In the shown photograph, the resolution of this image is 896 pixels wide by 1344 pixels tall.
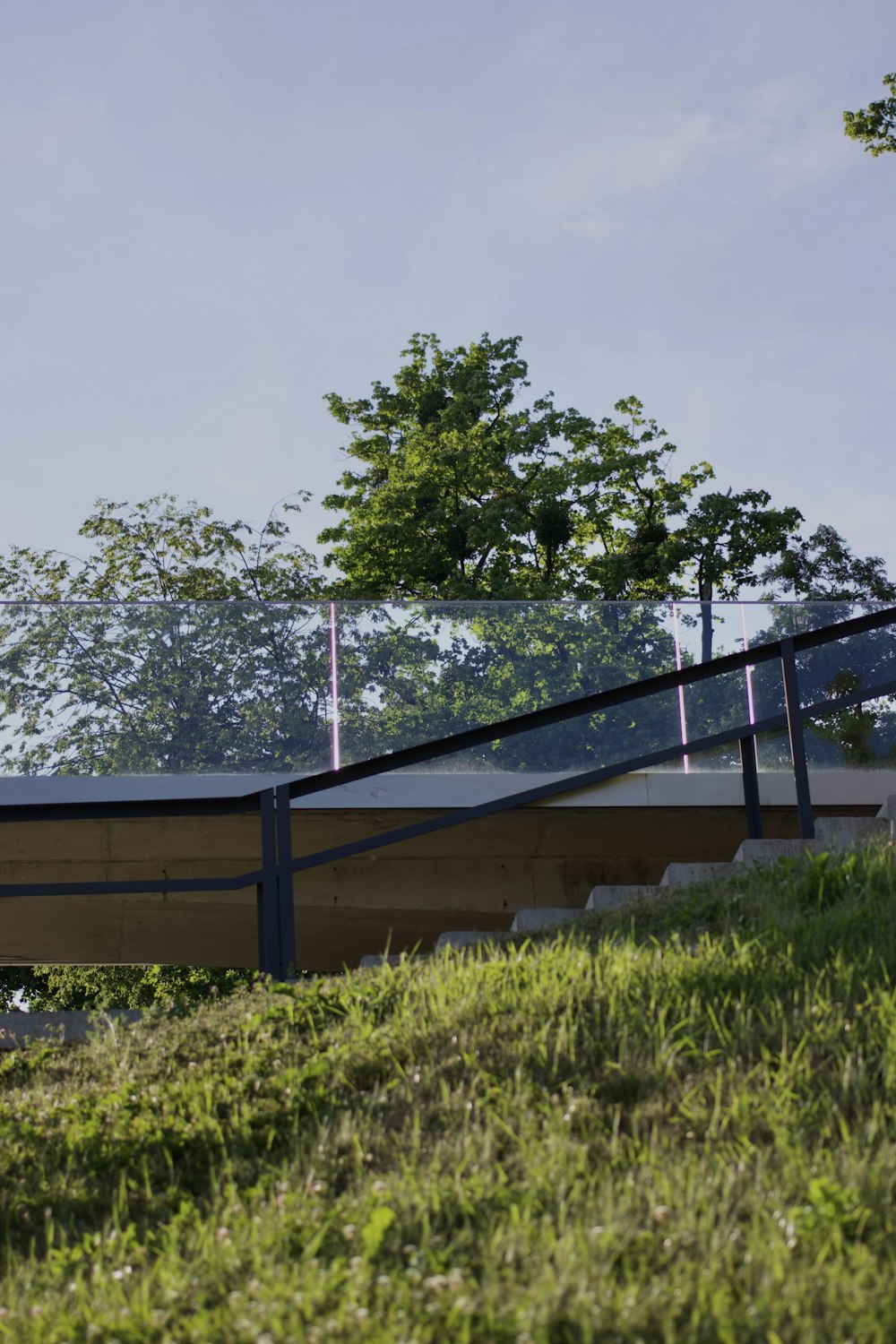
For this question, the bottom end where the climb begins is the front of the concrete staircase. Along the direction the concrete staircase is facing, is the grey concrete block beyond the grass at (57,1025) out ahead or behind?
ahead

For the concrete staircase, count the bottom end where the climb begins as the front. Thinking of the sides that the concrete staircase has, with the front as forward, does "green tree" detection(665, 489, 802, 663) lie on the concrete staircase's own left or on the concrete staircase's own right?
on the concrete staircase's own right

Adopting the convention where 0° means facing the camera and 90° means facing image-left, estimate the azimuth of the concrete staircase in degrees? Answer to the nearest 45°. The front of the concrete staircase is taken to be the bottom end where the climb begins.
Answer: approximately 90°

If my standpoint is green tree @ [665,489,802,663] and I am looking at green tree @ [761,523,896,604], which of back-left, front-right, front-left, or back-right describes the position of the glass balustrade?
back-right

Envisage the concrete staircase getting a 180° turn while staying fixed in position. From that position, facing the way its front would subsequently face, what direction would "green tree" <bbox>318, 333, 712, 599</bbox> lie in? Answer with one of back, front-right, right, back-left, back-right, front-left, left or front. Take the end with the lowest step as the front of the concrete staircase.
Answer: left

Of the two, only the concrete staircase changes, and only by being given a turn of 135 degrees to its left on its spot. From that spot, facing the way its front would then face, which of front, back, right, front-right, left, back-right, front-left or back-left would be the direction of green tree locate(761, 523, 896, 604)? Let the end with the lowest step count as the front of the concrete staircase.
back-left
